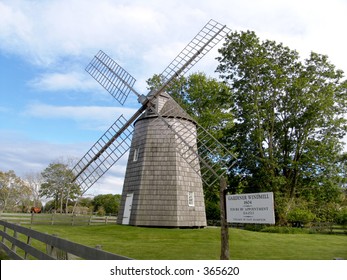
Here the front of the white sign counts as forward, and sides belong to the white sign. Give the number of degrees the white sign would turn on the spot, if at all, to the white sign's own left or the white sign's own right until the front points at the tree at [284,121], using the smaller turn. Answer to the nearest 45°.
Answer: approximately 180°

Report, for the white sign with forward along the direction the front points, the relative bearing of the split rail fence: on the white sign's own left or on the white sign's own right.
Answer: on the white sign's own right

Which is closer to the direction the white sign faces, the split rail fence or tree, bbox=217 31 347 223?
the split rail fence

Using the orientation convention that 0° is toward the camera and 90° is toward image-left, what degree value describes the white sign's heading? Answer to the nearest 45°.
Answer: approximately 0°
